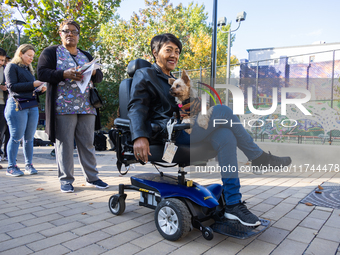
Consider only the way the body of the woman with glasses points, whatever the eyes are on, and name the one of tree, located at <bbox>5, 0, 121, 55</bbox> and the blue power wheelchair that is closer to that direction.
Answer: the blue power wheelchair

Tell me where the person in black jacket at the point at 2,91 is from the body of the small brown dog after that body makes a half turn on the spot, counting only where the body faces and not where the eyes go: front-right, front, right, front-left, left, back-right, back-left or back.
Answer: left

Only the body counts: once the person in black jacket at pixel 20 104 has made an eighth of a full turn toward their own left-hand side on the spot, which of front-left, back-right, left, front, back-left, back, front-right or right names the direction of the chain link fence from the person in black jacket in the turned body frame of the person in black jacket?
front

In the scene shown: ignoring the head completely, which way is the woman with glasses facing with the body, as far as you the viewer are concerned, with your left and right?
facing the viewer and to the right of the viewer

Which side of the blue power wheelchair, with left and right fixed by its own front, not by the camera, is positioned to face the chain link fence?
left

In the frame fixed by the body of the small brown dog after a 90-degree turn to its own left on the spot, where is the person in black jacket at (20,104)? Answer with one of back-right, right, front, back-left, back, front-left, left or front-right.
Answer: back

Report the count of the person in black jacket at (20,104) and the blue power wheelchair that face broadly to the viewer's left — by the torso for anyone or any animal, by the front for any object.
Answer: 0

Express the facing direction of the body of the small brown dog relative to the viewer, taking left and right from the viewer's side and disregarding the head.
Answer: facing the viewer and to the left of the viewer

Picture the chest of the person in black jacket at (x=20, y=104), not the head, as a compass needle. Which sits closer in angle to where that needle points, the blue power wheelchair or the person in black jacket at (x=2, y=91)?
the blue power wheelchair

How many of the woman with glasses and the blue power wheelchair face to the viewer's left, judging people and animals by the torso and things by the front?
0

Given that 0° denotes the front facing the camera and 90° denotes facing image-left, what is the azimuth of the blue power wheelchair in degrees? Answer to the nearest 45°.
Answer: approximately 315°

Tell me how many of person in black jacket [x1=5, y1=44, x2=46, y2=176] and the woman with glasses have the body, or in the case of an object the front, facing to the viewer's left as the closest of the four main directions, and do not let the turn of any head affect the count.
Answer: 0

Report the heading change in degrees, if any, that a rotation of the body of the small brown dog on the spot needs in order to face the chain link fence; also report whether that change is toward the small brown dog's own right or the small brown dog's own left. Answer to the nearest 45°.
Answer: approximately 180°

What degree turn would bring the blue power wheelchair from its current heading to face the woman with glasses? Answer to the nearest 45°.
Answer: approximately 180°
